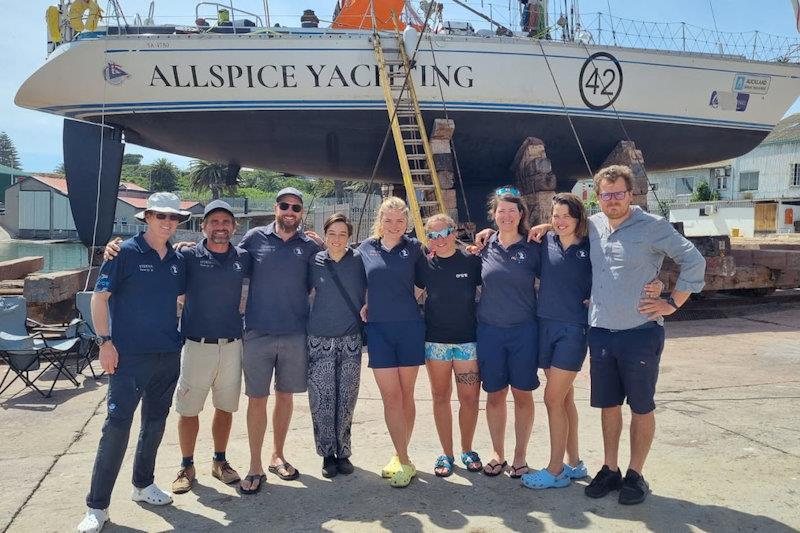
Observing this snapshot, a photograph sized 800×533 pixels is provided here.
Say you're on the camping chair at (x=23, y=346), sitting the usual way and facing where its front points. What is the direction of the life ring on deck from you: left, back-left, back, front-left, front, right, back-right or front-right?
back-left

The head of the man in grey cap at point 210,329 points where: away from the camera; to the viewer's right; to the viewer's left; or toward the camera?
toward the camera

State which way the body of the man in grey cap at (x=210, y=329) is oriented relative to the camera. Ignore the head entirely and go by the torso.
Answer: toward the camera

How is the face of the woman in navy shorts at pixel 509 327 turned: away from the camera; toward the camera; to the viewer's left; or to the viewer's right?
toward the camera

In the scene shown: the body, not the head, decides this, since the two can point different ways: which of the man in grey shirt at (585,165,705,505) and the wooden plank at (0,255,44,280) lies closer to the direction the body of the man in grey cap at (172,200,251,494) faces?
the man in grey shirt

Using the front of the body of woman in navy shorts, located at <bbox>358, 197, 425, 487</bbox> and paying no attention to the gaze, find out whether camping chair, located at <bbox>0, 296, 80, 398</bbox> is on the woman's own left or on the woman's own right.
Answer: on the woman's own right

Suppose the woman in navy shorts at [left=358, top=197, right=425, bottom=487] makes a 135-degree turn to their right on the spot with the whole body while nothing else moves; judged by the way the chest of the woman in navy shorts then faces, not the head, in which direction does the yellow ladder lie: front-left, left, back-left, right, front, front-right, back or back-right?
front-right

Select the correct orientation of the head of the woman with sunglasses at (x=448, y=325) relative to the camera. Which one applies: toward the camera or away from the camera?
toward the camera

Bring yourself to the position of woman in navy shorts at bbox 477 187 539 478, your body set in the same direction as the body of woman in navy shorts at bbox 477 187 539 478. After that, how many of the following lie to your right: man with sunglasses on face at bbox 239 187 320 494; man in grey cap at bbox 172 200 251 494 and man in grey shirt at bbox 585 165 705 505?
2

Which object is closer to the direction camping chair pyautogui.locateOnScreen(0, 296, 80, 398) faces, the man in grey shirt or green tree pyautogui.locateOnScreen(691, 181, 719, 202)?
the man in grey shirt

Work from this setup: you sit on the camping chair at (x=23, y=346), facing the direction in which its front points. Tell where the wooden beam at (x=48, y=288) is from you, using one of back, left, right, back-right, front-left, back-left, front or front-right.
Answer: back-left

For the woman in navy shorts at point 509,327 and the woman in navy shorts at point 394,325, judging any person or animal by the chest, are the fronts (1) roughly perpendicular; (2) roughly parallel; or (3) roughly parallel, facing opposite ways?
roughly parallel

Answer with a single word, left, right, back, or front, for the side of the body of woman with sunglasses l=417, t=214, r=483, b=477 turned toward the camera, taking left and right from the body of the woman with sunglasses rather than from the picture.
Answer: front

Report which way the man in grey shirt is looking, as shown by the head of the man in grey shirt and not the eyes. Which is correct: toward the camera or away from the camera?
toward the camera

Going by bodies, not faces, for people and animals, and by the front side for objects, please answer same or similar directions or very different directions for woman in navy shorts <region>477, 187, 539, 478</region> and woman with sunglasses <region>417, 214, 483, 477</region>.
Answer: same or similar directions

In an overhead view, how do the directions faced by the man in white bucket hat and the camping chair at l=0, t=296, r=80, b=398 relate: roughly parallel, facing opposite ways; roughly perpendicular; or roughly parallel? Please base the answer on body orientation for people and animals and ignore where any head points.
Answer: roughly parallel
